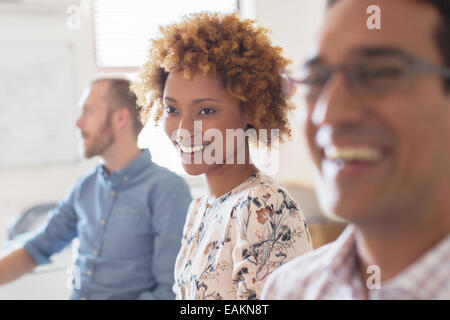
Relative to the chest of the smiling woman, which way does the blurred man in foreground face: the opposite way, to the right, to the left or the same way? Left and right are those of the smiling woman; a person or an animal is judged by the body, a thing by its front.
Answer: the same way

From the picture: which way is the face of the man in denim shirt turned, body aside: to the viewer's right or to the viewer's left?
to the viewer's left

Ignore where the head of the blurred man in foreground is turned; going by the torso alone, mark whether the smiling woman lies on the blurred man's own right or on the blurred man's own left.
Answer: on the blurred man's own right

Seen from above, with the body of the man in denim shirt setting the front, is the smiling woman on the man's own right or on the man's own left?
on the man's own left

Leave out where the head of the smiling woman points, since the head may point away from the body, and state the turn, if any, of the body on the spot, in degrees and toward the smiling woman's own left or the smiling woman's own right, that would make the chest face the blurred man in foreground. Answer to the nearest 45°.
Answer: approximately 45° to the smiling woman's own left

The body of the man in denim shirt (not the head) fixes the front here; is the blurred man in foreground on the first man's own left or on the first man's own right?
on the first man's own left

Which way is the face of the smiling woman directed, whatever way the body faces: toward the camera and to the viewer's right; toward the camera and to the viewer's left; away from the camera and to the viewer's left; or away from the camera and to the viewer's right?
toward the camera and to the viewer's left

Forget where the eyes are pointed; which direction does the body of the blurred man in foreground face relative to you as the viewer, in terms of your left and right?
facing the viewer and to the left of the viewer

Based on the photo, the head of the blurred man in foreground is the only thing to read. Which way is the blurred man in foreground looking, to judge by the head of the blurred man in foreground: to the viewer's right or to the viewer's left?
to the viewer's left

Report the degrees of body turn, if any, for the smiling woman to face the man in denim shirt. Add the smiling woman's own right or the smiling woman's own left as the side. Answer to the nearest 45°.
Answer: approximately 90° to the smiling woman's own right
